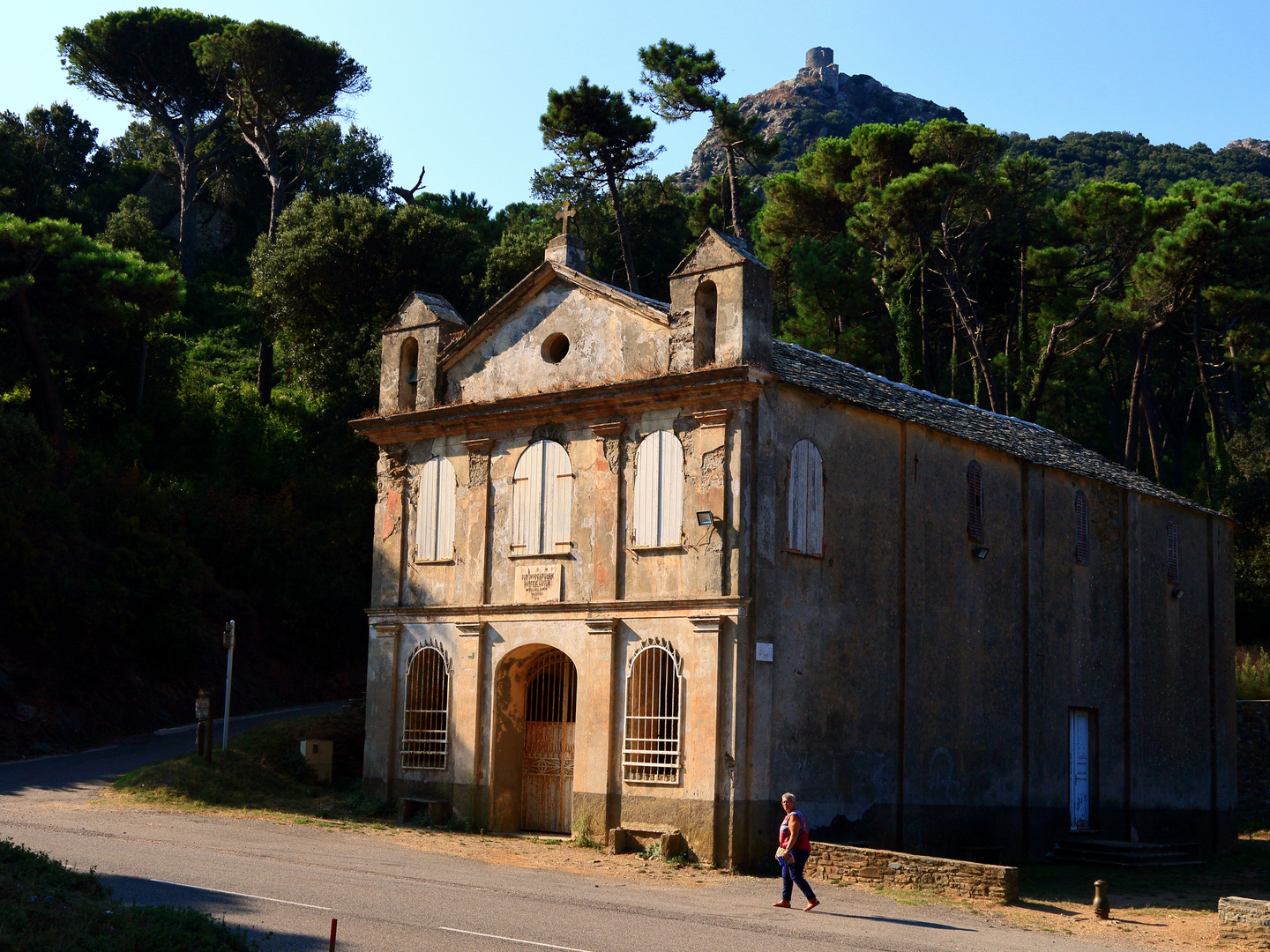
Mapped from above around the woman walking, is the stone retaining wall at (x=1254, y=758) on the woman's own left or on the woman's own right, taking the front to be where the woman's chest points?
on the woman's own right

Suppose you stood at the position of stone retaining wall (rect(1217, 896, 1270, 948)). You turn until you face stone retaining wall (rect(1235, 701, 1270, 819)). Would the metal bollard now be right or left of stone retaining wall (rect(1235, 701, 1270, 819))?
left

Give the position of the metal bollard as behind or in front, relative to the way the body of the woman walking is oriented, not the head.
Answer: behind

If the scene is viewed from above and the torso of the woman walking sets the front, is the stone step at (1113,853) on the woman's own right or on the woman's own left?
on the woman's own right

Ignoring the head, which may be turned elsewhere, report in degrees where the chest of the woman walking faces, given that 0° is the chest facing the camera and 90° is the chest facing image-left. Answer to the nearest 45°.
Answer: approximately 90°

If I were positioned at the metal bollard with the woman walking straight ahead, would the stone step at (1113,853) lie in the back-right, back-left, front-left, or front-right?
back-right

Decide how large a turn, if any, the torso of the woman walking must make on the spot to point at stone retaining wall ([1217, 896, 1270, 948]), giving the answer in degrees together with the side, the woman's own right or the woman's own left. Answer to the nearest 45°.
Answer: approximately 180°
